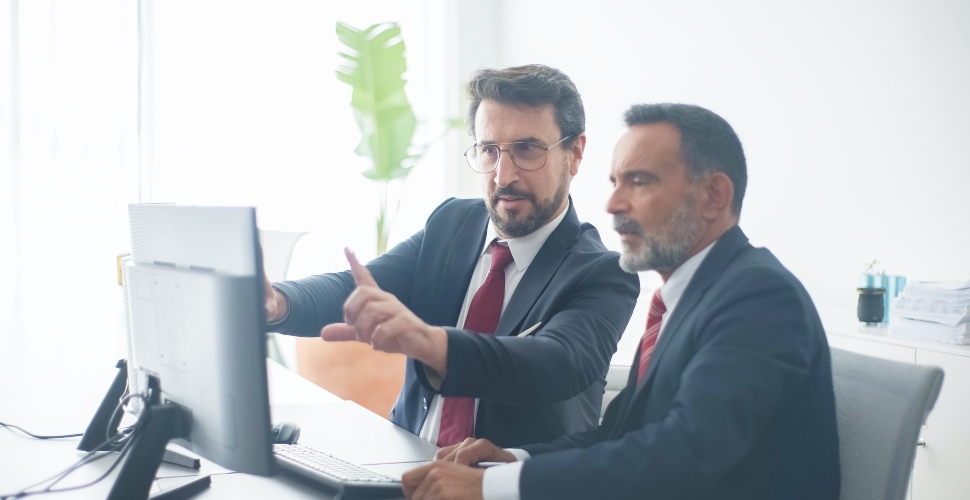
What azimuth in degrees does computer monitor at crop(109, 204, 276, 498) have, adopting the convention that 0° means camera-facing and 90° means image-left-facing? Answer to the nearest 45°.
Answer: approximately 225°

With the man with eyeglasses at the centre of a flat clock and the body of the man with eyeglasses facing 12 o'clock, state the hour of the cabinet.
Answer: The cabinet is roughly at 7 o'clock from the man with eyeglasses.

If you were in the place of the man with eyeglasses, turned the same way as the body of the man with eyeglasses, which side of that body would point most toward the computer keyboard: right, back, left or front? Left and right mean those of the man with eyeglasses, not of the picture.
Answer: front

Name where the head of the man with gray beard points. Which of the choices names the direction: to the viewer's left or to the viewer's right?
to the viewer's left

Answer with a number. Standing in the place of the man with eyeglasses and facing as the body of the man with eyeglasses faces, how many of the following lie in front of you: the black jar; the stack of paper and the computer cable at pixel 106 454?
1

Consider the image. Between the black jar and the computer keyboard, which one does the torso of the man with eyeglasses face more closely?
the computer keyboard

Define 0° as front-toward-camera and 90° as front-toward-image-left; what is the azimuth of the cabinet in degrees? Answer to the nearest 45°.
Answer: approximately 45°

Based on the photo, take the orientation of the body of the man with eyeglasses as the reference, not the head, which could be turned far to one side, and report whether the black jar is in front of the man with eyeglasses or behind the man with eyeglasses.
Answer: behind

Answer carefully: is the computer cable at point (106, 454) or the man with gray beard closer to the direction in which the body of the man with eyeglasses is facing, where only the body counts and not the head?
the computer cable

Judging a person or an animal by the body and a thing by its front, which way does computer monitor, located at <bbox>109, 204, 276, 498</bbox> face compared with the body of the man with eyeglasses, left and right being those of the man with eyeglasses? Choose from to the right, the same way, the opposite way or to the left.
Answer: the opposite way

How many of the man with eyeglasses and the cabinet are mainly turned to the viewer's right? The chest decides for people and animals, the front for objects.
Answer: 0

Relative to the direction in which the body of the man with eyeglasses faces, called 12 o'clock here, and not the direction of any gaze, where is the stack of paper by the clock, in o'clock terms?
The stack of paper is roughly at 7 o'clock from the man with eyeglasses.
